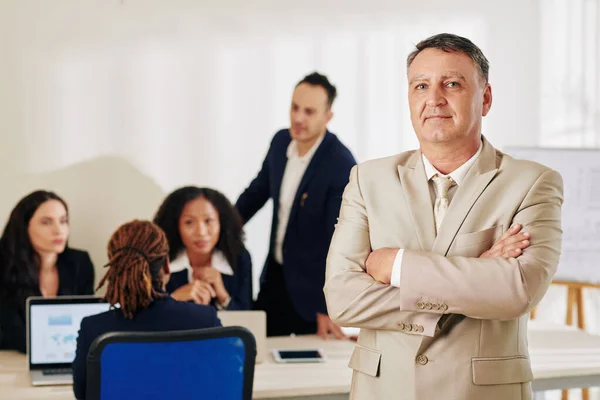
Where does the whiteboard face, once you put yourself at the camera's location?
facing the viewer

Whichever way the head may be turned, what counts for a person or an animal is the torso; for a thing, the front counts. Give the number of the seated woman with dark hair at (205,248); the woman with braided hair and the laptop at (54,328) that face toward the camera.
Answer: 2

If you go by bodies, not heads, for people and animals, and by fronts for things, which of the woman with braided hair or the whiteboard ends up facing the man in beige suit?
the whiteboard

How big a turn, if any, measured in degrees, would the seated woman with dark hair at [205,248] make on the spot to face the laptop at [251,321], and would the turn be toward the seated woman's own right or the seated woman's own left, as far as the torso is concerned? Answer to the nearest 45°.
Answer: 0° — they already face it

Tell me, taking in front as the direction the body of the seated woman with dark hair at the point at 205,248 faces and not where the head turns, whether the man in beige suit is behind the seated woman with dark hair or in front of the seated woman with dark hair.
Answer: in front

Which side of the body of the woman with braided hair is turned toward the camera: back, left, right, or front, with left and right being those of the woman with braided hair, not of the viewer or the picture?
back

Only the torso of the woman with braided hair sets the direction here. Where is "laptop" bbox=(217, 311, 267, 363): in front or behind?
in front

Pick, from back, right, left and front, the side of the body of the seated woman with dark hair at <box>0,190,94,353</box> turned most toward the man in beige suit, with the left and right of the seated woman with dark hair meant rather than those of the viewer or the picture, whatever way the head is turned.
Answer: front

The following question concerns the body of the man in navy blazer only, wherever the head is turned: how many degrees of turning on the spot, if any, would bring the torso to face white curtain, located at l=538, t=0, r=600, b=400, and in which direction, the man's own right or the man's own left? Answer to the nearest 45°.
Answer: approximately 135° to the man's own left

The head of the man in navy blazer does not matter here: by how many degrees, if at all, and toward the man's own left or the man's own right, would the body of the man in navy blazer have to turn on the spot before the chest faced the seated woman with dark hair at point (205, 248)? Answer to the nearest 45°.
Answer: approximately 45° to the man's own right

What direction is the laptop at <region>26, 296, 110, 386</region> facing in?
toward the camera

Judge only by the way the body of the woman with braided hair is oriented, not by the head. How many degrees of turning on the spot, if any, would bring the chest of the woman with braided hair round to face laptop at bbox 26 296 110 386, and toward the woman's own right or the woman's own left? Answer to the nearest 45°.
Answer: approximately 45° to the woman's own left

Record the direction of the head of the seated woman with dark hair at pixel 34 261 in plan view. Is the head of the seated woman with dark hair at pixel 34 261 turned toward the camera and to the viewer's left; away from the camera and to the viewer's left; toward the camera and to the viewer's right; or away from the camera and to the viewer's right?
toward the camera and to the viewer's right

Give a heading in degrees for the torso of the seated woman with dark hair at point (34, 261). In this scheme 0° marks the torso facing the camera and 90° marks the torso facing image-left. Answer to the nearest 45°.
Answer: approximately 315°
